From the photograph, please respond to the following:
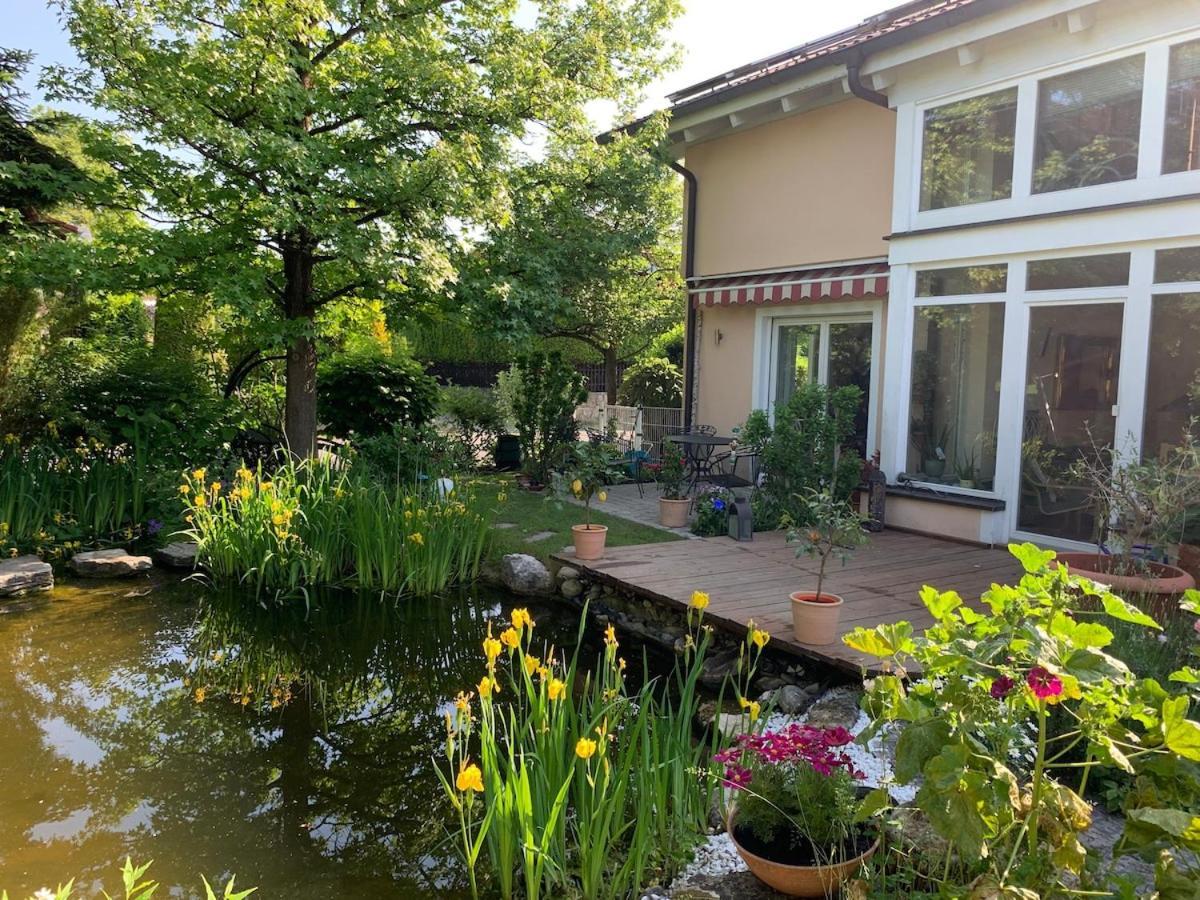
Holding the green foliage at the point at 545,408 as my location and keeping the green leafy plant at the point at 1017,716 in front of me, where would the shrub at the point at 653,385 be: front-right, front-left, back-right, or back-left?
back-left

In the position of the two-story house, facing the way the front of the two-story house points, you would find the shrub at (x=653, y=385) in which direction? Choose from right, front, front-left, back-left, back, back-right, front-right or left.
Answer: right

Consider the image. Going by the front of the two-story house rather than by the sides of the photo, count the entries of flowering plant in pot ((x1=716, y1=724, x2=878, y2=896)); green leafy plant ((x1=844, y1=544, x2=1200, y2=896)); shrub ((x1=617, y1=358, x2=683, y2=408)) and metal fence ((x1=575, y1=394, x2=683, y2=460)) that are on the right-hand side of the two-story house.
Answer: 2

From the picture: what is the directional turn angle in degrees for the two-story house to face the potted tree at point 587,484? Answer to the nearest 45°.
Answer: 0° — it already faces it

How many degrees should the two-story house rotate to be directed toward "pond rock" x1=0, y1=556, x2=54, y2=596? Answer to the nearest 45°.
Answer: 0° — it already faces it

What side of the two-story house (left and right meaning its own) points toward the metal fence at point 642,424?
right

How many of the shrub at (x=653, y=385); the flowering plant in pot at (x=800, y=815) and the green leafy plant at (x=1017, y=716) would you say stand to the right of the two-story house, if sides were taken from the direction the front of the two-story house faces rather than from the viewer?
1

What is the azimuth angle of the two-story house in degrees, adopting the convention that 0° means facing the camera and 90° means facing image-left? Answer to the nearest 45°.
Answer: approximately 45°

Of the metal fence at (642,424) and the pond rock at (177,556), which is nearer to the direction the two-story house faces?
the pond rock

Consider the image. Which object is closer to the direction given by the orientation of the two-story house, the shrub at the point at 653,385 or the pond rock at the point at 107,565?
the pond rock

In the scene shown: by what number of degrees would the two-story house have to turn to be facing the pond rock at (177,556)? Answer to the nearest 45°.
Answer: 0° — it already faces it
